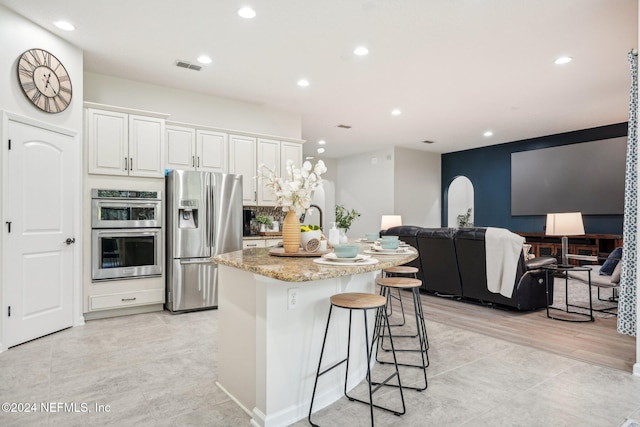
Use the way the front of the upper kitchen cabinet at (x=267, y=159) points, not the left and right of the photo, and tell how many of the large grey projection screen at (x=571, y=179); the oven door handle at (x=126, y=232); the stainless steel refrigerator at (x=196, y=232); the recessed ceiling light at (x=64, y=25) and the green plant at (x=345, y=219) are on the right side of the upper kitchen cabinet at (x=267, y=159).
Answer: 3

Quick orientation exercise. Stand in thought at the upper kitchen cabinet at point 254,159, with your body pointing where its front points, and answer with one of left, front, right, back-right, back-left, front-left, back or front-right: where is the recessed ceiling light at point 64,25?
right

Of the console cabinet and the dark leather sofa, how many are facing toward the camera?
1

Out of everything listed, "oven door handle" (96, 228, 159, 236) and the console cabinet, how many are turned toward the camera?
2

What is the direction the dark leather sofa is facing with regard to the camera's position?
facing away from the viewer and to the right of the viewer

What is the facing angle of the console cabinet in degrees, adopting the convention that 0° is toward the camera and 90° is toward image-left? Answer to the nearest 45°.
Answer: approximately 0°

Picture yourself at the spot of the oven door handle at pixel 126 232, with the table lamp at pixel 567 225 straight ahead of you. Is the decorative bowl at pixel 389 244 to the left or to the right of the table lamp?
right

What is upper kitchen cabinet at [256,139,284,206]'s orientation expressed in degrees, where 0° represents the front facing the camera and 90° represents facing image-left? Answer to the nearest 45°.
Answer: approximately 315°

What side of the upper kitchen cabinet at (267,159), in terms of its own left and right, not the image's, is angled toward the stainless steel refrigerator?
right

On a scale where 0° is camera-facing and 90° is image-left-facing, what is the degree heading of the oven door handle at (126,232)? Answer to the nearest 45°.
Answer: approximately 0°

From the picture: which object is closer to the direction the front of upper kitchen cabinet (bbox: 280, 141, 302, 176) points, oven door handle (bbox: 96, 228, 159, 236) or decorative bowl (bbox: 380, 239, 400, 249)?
the decorative bowl

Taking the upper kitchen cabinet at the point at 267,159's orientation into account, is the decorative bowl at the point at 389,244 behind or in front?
in front

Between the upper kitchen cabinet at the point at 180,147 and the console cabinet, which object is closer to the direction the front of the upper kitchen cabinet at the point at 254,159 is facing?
the console cabinet

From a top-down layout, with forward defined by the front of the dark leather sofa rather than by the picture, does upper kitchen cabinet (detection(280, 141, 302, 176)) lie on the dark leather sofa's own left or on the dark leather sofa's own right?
on the dark leather sofa's own left
